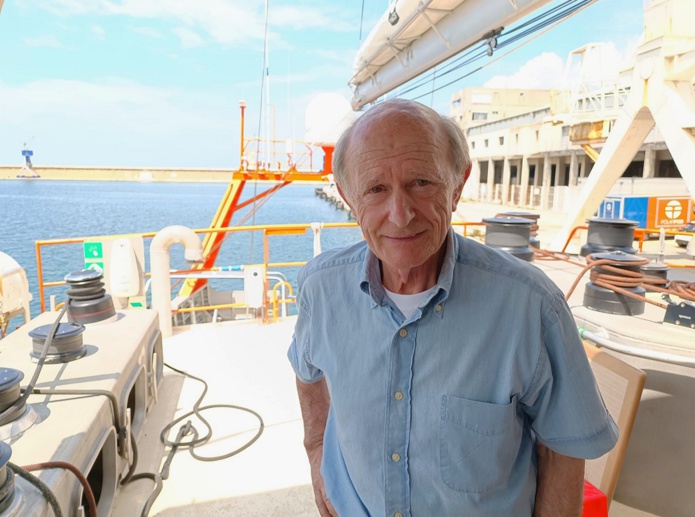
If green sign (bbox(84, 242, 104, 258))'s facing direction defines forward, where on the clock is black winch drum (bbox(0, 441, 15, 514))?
The black winch drum is roughly at 12 o'clock from the green sign.

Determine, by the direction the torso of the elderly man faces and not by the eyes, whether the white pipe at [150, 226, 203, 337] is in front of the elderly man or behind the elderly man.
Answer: behind

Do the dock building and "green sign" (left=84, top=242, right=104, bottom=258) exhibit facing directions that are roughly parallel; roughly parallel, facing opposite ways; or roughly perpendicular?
roughly perpendicular

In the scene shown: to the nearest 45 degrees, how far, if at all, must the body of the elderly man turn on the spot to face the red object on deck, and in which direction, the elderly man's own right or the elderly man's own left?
approximately 135° to the elderly man's own left

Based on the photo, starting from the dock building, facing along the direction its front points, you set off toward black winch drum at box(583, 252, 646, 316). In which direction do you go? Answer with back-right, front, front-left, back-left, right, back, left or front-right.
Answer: front-left

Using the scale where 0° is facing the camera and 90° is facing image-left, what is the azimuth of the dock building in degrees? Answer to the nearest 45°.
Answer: approximately 45°

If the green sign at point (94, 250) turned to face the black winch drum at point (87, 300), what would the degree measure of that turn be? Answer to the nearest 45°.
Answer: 0° — it already faces it

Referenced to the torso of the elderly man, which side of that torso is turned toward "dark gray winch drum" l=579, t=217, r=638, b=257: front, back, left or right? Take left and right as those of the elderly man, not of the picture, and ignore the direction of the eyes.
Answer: back

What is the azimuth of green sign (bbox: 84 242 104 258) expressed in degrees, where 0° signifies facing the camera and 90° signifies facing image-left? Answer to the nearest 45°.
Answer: approximately 0°

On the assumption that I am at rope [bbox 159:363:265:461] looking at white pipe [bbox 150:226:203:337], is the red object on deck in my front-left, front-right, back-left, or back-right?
back-right

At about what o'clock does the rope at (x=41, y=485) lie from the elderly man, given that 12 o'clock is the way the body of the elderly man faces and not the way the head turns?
The rope is roughly at 3 o'clock from the elderly man.

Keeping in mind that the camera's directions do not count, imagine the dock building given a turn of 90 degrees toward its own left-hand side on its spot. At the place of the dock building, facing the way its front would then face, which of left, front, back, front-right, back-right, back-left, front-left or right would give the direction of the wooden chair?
front-right

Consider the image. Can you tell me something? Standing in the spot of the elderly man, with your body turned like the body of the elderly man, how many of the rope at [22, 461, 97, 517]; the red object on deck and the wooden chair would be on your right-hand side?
1
